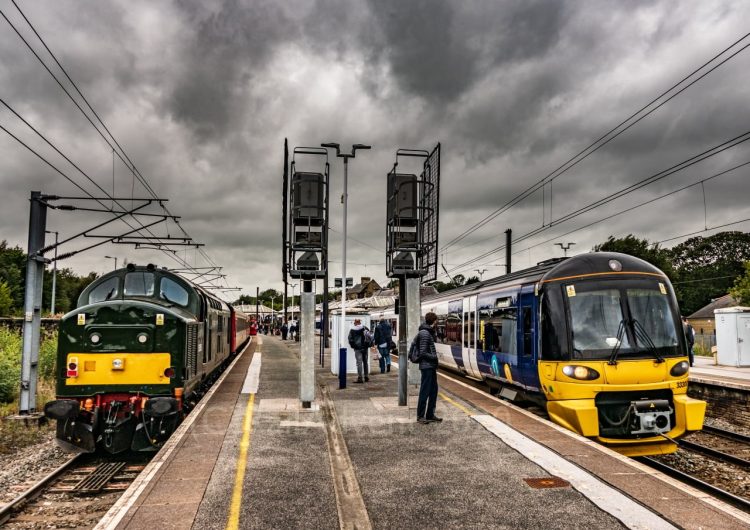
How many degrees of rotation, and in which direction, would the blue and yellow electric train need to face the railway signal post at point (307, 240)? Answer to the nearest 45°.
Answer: approximately 135° to its right

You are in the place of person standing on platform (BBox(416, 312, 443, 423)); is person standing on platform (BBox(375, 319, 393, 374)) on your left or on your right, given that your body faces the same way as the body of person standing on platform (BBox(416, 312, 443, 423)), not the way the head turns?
on your left

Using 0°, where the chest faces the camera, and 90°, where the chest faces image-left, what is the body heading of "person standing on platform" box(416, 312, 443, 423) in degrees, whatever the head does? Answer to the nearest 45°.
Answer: approximately 270°

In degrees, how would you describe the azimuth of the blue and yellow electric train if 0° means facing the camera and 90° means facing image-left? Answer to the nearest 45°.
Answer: approximately 315°

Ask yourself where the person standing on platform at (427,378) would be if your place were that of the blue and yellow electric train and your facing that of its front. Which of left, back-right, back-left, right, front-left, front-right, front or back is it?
front-right
